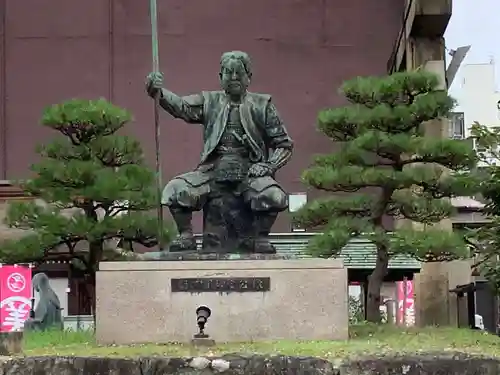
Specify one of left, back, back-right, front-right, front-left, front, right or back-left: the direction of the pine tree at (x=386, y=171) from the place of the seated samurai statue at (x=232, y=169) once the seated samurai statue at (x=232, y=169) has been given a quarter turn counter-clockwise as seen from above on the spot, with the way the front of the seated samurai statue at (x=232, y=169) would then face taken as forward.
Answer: front-left

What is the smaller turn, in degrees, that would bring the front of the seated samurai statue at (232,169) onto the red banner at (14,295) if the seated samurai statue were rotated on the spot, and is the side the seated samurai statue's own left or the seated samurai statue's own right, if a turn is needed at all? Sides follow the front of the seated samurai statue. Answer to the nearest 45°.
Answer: approximately 135° to the seated samurai statue's own right

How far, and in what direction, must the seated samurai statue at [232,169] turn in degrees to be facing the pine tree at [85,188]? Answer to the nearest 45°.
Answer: approximately 135° to its right

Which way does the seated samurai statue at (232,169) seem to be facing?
toward the camera
